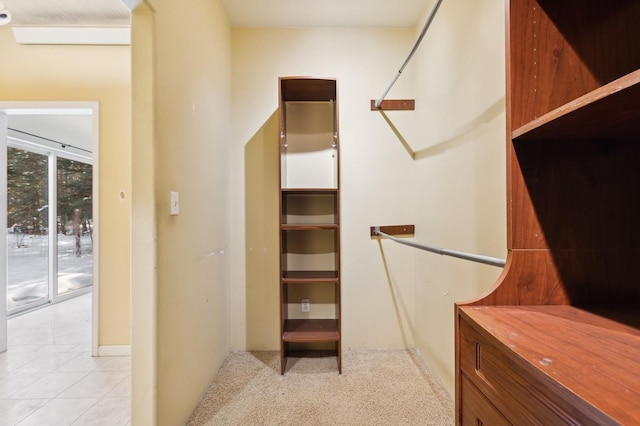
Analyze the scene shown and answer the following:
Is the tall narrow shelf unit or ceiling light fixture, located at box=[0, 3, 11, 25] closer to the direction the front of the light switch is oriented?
the tall narrow shelf unit

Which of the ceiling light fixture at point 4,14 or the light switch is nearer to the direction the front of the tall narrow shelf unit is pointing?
the light switch

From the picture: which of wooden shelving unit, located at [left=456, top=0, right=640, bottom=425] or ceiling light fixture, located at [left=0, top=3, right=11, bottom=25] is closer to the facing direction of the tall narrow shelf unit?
the wooden shelving unit

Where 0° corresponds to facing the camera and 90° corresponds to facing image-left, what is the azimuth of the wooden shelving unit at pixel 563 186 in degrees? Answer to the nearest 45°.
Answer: approximately 45°

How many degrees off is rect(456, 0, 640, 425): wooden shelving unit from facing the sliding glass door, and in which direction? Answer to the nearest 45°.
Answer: approximately 45° to its right

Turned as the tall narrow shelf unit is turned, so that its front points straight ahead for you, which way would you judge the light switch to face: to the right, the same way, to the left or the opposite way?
to the left

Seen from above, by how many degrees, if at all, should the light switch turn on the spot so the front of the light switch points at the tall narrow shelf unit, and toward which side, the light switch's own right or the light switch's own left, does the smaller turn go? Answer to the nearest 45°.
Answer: approximately 90° to the light switch's own left

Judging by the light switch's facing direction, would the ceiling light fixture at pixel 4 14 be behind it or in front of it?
behind

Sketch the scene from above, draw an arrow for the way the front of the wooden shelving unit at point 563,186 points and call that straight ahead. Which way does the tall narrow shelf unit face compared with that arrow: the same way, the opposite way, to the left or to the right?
to the left

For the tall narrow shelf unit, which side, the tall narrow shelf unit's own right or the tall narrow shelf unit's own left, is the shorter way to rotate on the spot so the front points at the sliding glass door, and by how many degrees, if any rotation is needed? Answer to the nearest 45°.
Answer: approximately 135° to the tall narrow shelf unit's own right

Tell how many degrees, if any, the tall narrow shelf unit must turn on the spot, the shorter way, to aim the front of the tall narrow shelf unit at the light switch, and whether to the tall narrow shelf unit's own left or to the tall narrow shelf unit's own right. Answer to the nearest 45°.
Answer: approximately 45° to the tall narrow shelf unit's own right
